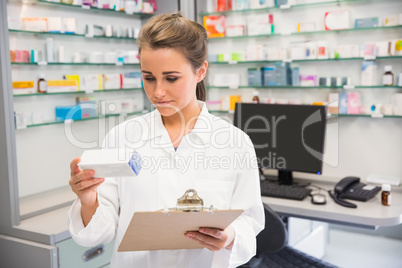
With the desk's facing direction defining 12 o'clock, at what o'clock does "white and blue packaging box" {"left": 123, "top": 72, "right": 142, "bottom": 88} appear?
The white and blue packaging box is roughly at 4 o'clock from the desk.

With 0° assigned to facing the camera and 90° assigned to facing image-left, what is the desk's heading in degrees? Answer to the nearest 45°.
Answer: approximately 0°

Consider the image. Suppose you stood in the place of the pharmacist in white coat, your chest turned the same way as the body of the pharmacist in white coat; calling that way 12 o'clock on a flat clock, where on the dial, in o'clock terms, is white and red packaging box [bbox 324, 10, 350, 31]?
The white and red packaging box is roughly at 7 o'clock from the pharmacist in white coat.

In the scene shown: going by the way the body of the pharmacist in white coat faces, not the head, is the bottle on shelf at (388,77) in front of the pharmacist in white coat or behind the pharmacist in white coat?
behind

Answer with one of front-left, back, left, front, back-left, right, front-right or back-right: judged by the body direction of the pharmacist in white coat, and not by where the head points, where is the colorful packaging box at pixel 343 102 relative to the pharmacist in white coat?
back-left

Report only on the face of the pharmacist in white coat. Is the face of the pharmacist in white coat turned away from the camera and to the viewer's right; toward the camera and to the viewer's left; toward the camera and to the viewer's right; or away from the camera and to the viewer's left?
toward the camera and to the viewer's left

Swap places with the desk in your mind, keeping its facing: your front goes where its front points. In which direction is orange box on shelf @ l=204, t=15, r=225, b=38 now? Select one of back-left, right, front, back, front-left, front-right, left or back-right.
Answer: back-right

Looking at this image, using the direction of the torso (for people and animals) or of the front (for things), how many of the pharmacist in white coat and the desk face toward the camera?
2

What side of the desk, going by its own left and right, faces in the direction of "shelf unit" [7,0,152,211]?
right
